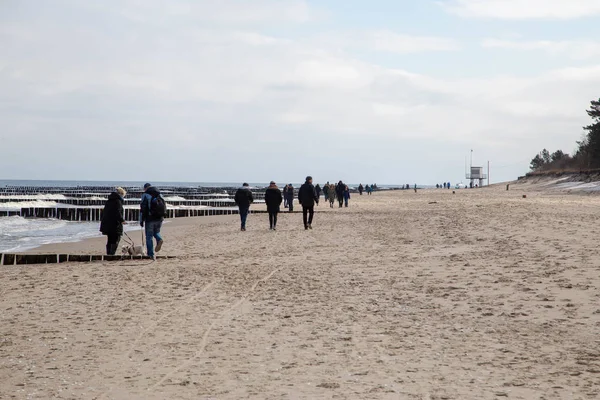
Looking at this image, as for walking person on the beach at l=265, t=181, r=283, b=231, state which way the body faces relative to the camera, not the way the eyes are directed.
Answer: away from the camera

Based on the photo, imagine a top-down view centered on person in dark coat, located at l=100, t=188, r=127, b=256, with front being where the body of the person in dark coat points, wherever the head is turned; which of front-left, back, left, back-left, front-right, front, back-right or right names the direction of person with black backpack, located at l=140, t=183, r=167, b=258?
front-right

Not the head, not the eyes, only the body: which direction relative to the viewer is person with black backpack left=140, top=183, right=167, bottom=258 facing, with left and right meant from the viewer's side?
facing away from the viewer and to the left of the viewer

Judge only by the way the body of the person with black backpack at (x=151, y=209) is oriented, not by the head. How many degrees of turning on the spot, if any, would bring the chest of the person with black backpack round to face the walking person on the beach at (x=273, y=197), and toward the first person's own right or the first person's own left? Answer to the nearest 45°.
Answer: approximately 90° to the first person's own right

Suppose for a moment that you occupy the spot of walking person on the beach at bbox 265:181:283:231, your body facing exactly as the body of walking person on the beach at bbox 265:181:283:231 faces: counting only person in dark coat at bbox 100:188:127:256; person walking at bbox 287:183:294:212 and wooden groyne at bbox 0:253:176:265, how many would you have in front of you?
1

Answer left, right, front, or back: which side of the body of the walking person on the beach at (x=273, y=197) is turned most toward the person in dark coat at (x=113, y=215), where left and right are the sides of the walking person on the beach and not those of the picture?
back
